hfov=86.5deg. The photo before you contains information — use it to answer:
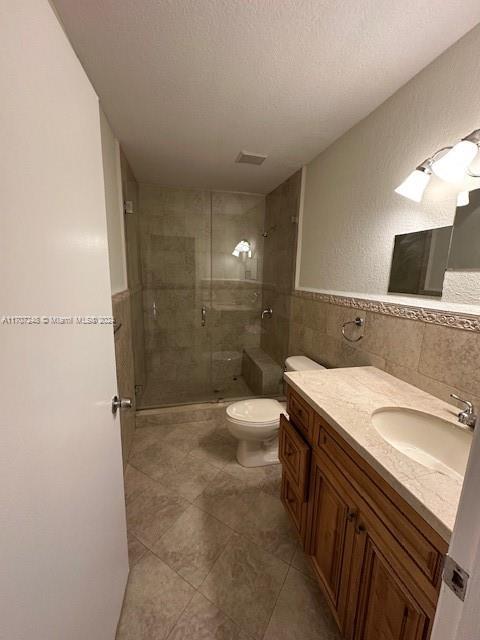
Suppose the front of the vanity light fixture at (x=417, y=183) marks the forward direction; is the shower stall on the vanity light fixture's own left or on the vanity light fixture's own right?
on the vanity light fixture's own right

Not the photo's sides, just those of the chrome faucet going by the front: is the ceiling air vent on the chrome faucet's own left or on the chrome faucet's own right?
on the chrome faucet's own right

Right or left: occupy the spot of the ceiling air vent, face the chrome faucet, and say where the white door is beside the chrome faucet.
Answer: right

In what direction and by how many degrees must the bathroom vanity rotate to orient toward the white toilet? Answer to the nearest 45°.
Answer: approximately 90° to its right

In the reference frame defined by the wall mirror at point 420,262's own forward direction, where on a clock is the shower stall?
The shower stall is roughly at 2 o'clock from the wall mirror.

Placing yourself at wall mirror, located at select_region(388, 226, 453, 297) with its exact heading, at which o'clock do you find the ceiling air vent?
The ceiling air vent is roughly at 2 o'clock from the wall mirror.

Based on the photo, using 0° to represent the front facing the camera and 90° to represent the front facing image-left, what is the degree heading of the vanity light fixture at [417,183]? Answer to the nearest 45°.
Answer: approximately 45°

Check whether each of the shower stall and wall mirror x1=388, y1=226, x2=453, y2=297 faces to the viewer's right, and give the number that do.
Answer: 0

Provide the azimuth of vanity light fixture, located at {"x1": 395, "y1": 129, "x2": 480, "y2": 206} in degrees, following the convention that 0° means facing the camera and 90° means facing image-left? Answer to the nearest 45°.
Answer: approximately 45°
